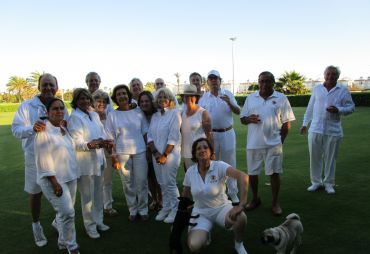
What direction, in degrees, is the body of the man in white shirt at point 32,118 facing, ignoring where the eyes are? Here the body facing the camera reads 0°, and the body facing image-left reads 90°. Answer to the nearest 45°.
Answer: approximately 315°

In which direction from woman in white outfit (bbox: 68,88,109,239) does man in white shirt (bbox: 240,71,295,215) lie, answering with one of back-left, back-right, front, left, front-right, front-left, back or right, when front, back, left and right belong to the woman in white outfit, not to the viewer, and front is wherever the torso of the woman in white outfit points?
front-left

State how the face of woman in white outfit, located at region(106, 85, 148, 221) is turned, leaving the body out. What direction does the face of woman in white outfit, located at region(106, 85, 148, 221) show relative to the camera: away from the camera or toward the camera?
toward the camera

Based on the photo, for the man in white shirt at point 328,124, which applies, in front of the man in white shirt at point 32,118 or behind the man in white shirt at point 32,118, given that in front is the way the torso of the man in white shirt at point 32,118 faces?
in front

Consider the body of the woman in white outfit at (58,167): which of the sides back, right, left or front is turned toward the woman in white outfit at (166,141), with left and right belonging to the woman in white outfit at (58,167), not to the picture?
left

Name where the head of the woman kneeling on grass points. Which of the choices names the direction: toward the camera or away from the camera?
toward the camera

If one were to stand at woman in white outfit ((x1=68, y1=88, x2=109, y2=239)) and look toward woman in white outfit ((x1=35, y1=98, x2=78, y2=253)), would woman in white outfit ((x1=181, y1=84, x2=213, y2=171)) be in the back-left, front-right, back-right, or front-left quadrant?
back-left

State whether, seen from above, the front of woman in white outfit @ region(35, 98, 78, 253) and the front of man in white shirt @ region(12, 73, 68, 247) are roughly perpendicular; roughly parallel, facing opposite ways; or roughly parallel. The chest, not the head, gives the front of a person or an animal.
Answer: roughly parallel

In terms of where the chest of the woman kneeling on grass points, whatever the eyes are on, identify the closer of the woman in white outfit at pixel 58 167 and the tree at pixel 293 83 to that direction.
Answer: the woman in white outfit

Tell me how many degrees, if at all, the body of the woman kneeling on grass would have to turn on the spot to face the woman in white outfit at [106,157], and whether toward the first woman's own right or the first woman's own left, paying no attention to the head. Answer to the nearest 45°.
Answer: approximately 135° to the first woman's own right

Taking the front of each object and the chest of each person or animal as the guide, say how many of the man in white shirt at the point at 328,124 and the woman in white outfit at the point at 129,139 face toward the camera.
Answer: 2

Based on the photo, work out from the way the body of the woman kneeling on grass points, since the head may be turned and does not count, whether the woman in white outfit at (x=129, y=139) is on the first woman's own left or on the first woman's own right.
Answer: on the first woman's own right

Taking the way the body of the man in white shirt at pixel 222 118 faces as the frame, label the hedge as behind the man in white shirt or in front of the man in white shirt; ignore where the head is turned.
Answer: behind

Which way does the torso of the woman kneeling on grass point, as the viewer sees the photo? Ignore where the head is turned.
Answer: toward the camera
